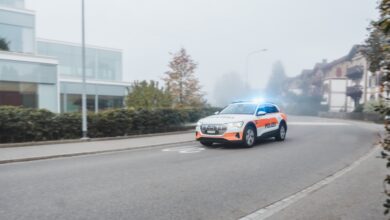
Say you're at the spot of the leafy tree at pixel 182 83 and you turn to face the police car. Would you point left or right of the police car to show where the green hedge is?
right

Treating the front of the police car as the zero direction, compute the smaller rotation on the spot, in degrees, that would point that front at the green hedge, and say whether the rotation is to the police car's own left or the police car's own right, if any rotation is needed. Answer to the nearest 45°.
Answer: approximately 45° to the police car's own right

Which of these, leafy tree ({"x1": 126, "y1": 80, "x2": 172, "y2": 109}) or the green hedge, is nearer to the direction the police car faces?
the green hedge

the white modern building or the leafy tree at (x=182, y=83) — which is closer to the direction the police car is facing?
the white modern building

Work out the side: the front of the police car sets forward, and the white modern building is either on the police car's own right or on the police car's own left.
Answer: on the police car's own right

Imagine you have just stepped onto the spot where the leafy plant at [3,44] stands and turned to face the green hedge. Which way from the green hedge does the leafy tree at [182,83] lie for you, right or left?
left

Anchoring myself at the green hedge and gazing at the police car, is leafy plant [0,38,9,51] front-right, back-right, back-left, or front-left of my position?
back-left

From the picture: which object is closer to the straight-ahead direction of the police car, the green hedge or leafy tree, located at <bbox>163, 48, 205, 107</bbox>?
the green hedge

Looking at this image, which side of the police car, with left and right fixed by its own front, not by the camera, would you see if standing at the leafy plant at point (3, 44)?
right

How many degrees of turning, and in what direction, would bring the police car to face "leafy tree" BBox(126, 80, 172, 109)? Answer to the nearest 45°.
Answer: approximately 90° to its right

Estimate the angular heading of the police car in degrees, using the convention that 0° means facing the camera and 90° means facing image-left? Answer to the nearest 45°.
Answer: approximately 45°

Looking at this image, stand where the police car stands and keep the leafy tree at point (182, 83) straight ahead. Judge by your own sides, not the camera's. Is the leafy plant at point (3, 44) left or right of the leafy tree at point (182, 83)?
left
